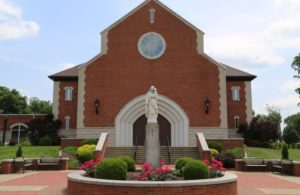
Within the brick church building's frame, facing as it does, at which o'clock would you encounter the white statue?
The white statue is roughly at 12 o'clock from the brick church building.

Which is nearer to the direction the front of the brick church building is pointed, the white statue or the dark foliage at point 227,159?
the white statue

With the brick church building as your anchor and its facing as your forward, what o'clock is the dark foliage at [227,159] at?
The dark foliage is roughly at 11 o'clock from the brick church building.

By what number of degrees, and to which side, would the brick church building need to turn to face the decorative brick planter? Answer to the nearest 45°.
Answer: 0° — it already faces it

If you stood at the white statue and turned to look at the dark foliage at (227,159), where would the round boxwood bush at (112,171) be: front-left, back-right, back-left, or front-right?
back-right

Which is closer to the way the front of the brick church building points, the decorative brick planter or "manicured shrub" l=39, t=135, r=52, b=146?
the decorative brick planter

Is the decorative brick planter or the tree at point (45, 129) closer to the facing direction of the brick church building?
the decorative brick planter

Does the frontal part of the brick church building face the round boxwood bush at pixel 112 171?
yes

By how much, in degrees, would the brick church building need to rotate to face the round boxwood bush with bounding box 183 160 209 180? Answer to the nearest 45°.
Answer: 0° — it already faces it

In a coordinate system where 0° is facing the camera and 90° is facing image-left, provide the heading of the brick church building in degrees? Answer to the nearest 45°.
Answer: approximately 0°

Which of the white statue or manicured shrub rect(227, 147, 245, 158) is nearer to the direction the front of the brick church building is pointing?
the white statue
